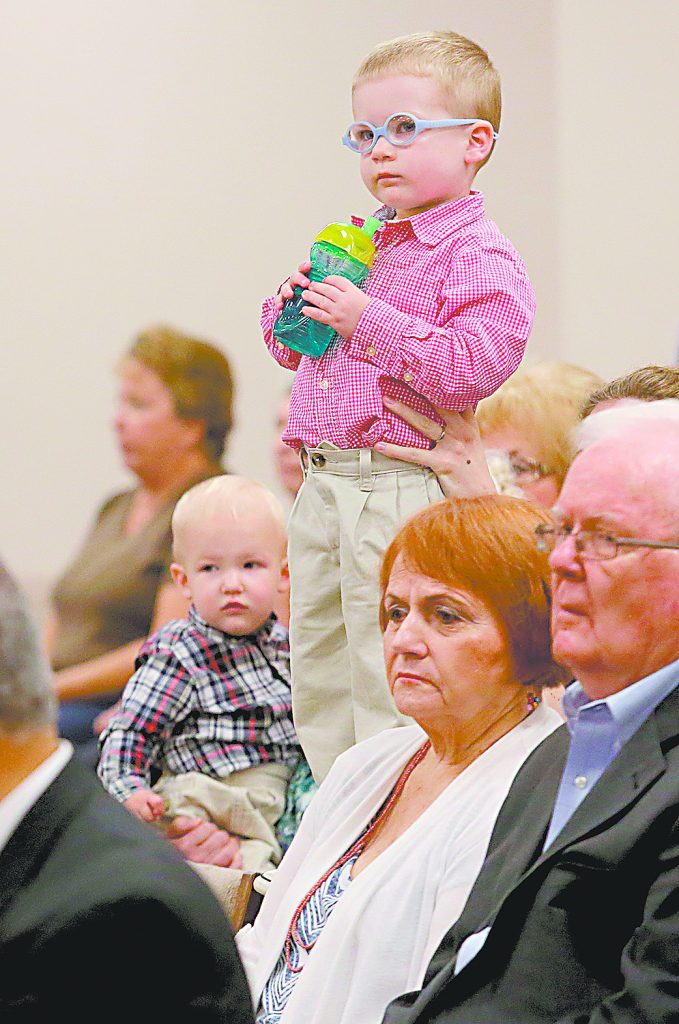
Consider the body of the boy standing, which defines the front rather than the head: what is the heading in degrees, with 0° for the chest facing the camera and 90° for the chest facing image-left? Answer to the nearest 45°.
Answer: approximately 45°

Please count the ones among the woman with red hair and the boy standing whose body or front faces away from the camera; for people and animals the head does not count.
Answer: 0

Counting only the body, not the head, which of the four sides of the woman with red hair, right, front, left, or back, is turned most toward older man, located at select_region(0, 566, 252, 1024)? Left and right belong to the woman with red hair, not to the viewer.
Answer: front

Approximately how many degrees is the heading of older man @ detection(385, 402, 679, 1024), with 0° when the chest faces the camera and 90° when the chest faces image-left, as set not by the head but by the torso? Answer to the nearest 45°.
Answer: approximately 45°

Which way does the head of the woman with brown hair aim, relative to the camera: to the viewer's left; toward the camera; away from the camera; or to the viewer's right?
to the viewer's left

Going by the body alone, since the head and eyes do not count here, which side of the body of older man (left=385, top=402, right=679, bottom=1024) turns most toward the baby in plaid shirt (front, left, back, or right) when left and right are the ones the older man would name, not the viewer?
right

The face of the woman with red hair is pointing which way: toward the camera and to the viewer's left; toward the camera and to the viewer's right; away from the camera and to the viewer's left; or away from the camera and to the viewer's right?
toward the camera and to the viewer's left

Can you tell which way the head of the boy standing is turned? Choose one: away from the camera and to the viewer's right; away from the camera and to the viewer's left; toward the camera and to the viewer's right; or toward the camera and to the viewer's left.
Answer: toward the camera and to the viewer's left

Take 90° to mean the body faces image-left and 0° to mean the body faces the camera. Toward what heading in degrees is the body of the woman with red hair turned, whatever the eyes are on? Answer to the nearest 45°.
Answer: approximately 45°
